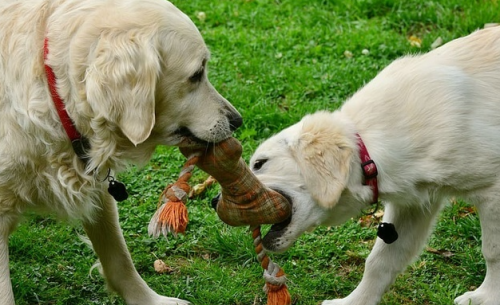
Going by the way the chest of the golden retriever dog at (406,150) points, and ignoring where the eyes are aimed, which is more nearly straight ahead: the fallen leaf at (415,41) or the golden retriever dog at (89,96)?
the golden retriever dog

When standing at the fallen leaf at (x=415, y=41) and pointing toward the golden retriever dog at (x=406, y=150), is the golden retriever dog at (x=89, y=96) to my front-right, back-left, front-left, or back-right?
front-right

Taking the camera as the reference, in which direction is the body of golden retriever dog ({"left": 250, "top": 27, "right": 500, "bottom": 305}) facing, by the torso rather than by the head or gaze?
to the viewer's left

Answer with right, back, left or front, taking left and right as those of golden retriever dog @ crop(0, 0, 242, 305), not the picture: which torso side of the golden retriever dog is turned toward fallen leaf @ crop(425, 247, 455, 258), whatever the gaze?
front

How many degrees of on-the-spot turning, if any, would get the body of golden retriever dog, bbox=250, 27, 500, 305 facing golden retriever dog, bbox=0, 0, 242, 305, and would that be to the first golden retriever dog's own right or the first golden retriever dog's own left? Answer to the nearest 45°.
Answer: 0° — it already faces it

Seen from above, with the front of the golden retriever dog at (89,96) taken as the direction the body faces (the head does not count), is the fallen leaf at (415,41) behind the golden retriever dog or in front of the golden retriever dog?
in front

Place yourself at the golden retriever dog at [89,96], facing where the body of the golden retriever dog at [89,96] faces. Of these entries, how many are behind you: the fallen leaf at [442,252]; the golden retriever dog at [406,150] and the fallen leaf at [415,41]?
0

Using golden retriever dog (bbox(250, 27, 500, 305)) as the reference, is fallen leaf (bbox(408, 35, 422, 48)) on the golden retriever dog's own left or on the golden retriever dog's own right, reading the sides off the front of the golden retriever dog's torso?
on the golden retriever dog's own right

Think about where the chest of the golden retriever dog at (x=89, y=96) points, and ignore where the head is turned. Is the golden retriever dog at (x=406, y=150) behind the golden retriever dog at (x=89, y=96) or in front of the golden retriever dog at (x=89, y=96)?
in front

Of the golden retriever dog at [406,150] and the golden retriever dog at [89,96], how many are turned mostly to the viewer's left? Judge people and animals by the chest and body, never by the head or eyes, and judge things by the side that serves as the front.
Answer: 1

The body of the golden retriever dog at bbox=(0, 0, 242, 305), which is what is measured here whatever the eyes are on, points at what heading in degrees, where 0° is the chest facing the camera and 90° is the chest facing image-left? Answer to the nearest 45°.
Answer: approximately 270°
